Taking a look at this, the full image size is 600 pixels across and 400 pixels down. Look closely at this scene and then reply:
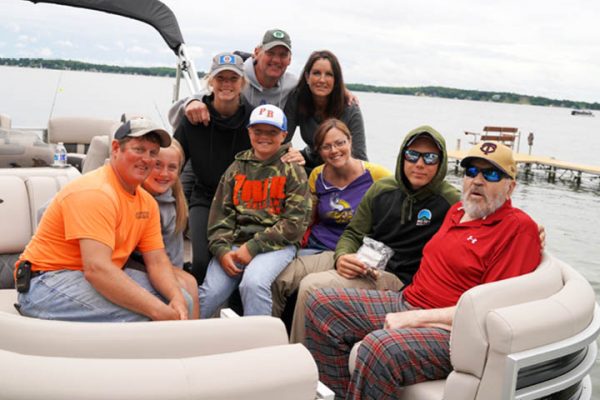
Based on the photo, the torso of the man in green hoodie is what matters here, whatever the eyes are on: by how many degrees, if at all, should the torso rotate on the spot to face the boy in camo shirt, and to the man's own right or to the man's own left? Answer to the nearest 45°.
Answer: approximately 45° to the man's own right

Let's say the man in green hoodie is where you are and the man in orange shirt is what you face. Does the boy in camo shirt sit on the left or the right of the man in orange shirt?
right

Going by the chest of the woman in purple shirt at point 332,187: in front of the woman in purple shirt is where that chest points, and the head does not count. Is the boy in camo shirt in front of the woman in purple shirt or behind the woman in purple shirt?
in front

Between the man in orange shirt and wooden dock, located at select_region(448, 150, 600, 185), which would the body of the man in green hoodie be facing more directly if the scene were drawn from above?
the man in orange shirt

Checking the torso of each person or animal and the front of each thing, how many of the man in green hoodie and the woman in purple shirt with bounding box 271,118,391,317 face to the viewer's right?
0

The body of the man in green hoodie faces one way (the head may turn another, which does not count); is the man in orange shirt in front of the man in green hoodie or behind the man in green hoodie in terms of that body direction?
in front

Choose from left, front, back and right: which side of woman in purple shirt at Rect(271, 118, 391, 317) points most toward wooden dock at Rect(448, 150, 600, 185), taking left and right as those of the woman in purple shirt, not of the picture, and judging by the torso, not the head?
back

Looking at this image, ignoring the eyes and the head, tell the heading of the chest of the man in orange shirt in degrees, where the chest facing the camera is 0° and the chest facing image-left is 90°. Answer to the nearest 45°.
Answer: approximately 315°

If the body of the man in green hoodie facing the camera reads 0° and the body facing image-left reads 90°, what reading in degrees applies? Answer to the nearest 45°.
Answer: approximately 45°

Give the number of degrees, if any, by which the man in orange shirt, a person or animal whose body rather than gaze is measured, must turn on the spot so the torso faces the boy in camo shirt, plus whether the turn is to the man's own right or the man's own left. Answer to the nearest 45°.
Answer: approximately 90° to the man's own left
